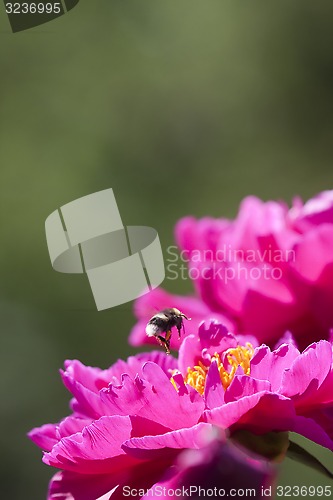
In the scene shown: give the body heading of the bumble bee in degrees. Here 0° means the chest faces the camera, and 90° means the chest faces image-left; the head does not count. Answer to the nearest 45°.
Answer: approximately 270°
